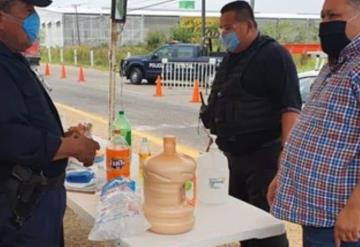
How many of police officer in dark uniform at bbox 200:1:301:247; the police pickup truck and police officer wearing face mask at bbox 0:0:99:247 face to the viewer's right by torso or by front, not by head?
1

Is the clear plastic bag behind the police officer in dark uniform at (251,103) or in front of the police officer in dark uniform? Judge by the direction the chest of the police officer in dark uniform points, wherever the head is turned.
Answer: in front

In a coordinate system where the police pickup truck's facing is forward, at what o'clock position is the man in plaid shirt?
The man in plaid shirt is roughly at 9 o'clock from the police pickup truck.

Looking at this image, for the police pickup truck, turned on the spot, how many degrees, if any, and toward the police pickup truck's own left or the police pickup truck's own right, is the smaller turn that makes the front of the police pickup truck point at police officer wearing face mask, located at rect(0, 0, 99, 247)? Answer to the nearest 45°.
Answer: approximately 90° to the police pickup truck's own left

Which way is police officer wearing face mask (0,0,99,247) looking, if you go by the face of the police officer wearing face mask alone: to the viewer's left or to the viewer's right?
to the viewer's right

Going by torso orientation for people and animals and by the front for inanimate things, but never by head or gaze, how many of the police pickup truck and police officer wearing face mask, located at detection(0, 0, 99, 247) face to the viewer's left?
1

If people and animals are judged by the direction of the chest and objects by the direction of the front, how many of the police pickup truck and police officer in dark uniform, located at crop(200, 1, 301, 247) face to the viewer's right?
0

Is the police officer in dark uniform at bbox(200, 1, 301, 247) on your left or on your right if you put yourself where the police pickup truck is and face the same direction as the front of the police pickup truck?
on your left

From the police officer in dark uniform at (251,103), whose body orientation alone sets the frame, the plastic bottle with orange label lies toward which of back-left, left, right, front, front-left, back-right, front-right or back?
front

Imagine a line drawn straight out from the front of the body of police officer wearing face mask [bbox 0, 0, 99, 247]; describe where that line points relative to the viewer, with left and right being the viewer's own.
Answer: facing to the right of the viewer

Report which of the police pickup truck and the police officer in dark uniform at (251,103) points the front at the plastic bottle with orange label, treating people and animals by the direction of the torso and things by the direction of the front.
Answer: the police officer in dark uniform

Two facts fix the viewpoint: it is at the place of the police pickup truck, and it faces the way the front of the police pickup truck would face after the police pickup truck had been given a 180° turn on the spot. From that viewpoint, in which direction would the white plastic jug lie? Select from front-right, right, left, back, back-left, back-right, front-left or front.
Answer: right

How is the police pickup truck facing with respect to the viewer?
to the viewer's left

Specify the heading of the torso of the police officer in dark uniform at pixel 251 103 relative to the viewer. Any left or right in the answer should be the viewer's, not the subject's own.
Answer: facing the viewer and to the left of the viewer
